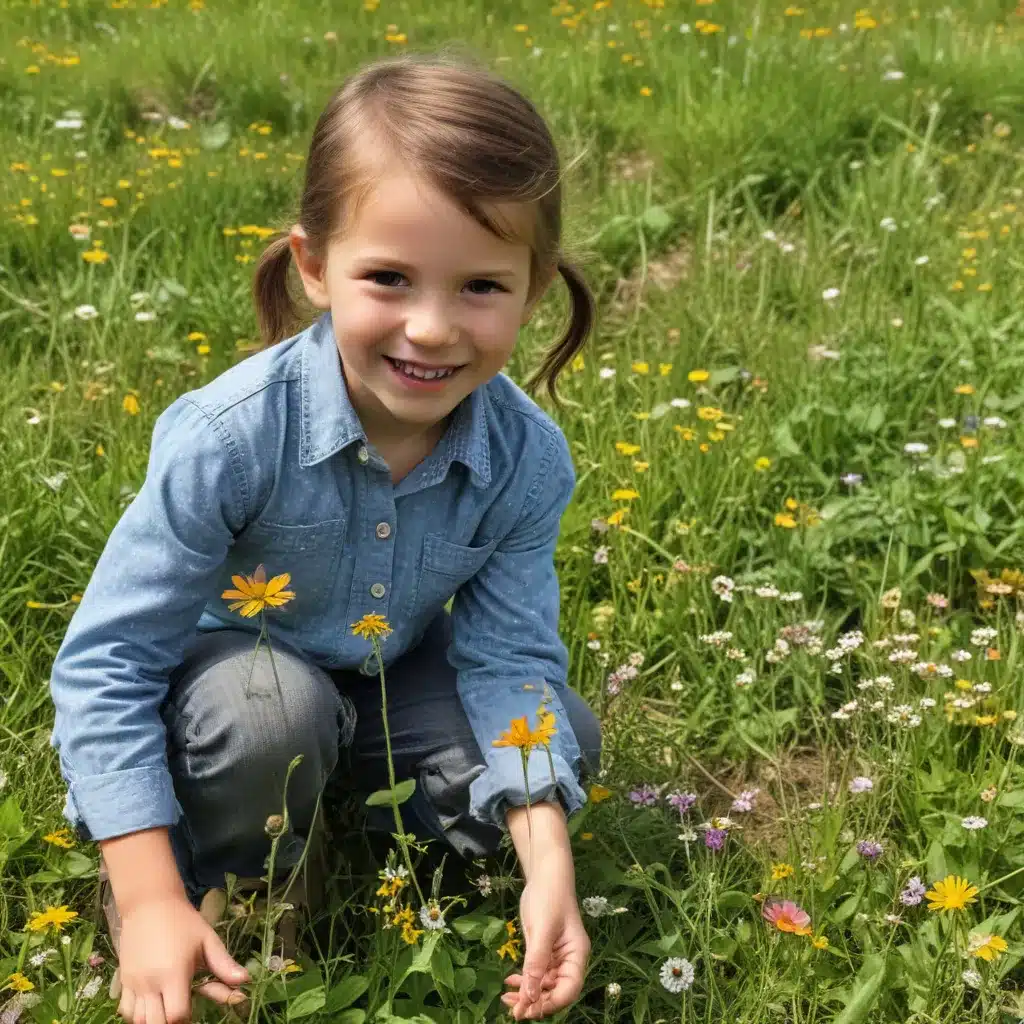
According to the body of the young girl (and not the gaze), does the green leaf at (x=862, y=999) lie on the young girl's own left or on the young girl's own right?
on the young girl's own left

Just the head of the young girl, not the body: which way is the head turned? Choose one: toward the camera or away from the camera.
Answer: toward the camera

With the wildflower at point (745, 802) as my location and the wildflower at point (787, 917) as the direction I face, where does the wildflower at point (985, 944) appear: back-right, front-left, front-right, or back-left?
front-left

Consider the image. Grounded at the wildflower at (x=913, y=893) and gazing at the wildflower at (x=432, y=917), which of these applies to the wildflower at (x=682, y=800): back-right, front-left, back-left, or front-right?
front-right

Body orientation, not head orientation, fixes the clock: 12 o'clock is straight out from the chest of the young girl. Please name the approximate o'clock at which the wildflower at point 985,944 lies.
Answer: The wildflower is roughly at 10 o'clock from the young girl.

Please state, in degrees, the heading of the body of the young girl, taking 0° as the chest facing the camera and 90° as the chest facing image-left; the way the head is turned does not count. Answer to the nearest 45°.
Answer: approximately 0°

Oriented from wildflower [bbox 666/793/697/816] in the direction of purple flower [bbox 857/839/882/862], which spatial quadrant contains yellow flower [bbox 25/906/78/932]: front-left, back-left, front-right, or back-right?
back-right

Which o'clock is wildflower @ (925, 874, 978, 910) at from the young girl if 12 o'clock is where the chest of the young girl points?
The wildflower is roughly at 10 o'clock from the young girl.
